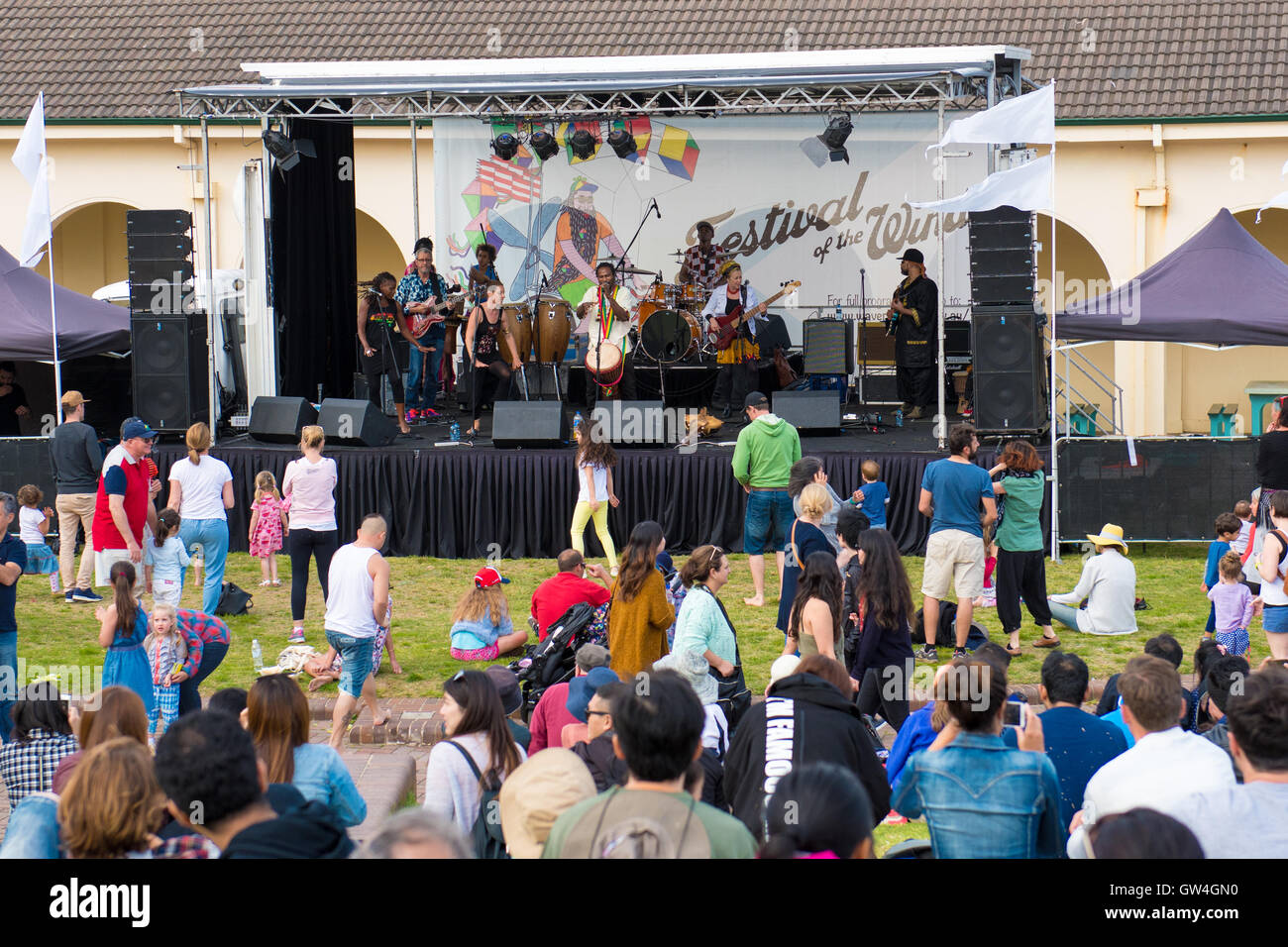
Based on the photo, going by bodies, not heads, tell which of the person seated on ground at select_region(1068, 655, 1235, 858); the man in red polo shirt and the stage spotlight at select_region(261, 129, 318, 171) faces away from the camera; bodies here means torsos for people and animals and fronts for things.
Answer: the person seated on ground

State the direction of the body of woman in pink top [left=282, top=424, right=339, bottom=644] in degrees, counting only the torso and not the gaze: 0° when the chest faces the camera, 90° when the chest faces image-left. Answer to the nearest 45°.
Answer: approximately 180°

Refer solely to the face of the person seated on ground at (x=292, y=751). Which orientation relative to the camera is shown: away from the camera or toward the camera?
away from the camera

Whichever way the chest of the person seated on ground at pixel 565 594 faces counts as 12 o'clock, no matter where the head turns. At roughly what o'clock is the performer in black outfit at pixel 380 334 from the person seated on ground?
The performer in black outfit is roughly at 10 o'clock from the person seated on ground.

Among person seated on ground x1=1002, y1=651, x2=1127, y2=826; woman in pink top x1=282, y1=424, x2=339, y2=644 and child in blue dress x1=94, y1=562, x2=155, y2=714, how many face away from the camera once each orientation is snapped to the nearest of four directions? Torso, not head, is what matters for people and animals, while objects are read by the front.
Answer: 3

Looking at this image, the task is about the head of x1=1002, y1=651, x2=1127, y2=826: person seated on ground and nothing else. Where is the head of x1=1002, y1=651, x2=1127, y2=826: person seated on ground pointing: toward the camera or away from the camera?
away from the camera

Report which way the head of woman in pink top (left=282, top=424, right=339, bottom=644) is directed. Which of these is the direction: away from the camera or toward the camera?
away from the camera

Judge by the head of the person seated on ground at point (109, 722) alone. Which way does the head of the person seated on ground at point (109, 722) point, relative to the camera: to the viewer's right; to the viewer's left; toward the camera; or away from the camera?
away from the camera

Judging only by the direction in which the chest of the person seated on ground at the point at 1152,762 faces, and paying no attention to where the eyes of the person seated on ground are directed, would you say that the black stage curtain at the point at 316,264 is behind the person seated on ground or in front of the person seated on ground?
in front

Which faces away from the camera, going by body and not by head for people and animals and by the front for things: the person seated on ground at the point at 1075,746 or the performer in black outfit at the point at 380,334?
the person seated on ground

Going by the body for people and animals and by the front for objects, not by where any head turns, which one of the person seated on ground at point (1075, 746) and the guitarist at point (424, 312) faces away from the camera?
the person seated on ground

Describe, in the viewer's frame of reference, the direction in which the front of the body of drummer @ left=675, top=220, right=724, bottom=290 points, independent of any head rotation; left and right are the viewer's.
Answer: facing the viewer

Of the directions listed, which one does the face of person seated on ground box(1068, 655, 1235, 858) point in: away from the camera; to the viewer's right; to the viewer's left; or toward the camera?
away from the camera

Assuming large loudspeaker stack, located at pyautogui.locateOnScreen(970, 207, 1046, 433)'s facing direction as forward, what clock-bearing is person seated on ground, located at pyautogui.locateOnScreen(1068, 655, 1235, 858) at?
The person seated on ground is roughly at 12 o'clock from the large loudspeaker stack.

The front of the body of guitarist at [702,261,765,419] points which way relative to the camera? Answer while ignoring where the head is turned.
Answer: toward the camera

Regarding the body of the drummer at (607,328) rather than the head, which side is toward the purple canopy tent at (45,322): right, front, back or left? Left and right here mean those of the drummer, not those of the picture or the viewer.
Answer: right

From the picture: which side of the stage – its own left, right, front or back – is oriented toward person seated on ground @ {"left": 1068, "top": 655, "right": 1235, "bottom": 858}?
front

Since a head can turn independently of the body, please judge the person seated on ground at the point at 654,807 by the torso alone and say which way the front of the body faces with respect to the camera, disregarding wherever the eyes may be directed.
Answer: away from the camera

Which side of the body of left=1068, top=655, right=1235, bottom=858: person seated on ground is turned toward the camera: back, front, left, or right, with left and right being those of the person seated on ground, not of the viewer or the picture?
back

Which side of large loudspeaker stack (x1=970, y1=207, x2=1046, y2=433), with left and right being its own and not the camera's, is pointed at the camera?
front
